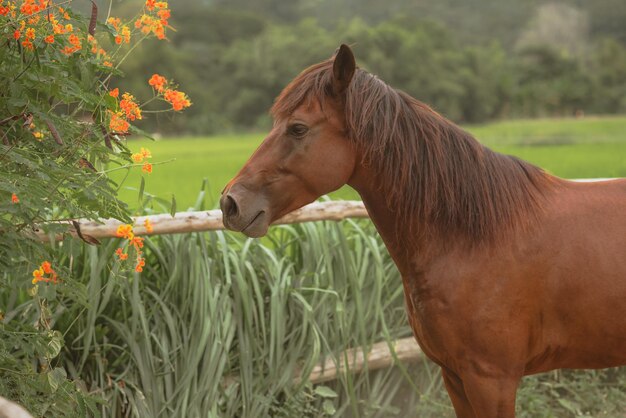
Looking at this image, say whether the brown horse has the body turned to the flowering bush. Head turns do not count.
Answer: yes

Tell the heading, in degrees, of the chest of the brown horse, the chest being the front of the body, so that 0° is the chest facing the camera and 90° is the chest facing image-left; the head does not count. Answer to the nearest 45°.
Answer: approximately 90°
